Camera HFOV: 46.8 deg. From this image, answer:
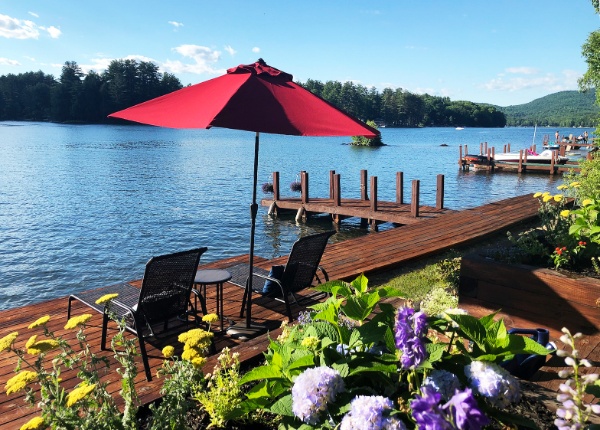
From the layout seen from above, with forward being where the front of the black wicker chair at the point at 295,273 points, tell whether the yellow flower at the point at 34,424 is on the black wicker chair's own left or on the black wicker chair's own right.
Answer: on the black wicker chair's own left

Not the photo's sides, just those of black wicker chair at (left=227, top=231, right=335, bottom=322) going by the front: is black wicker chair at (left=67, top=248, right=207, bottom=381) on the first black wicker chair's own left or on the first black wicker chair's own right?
on the first black wicker chair's own left

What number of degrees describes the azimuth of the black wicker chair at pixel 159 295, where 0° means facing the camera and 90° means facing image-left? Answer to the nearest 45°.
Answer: approximately 135°

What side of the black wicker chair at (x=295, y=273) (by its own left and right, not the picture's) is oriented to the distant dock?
right

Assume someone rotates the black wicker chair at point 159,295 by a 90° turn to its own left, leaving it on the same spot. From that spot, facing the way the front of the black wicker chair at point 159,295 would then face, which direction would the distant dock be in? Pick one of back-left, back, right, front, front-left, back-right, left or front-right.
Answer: back

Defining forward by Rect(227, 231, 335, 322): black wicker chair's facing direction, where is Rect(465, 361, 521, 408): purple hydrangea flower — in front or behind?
behind

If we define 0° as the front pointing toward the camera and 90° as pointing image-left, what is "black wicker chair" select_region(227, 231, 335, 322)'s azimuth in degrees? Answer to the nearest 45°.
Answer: approximately 135°

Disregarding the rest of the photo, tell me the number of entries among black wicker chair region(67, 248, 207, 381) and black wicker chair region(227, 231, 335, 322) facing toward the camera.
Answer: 0

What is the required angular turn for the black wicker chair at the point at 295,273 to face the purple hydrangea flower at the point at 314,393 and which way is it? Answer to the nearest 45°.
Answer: approximately 135° to its left

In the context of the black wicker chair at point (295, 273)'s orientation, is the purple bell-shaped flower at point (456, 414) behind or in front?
behind
